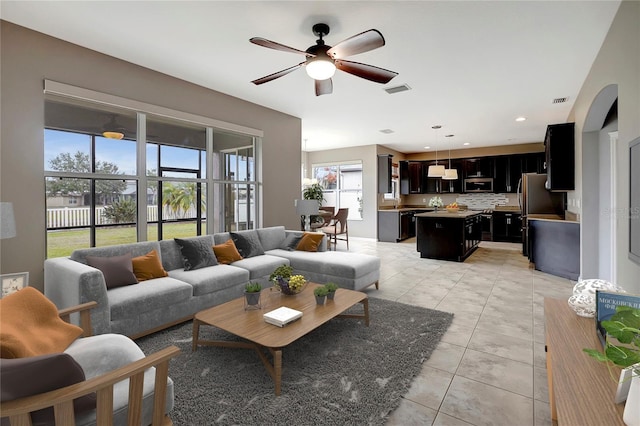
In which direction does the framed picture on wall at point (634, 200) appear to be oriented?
to the viewer's left

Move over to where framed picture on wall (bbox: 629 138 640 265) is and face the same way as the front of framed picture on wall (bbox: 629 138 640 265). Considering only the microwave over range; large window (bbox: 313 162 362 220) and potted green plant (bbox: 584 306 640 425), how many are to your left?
1

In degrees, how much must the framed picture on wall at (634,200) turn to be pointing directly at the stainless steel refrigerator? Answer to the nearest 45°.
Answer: approximately 90° to its right

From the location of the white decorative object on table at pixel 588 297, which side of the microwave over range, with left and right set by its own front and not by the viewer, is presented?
front

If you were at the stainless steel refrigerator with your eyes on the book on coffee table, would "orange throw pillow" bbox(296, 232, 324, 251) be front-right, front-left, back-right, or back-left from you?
front-right

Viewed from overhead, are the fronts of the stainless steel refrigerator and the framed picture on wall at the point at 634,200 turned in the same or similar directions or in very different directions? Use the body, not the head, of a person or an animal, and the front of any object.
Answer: same or similar directions

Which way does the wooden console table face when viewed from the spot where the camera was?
facing to the left of the viewer

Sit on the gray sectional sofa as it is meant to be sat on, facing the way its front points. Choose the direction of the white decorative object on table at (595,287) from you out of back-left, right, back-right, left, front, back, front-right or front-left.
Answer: front

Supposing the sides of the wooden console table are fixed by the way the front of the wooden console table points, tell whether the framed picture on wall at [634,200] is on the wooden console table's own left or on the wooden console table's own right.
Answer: on the wooden console table's own right

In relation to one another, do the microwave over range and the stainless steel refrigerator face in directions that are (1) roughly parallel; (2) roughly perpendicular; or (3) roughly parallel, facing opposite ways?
roughly perpendicular

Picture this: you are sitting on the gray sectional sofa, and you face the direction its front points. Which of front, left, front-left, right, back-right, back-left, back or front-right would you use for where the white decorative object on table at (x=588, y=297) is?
front

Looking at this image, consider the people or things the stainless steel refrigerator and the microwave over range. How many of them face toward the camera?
1

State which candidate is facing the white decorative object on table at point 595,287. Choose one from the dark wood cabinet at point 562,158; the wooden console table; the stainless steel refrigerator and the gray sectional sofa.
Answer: the gray sectional sofa

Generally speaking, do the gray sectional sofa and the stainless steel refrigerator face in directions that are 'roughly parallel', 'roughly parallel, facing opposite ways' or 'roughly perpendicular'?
roughly parallel, facing opposite ways

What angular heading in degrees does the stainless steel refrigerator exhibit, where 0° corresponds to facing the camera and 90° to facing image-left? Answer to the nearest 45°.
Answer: approximately 90°

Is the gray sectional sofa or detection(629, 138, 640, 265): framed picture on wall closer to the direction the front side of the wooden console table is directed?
the gray sectional sofa

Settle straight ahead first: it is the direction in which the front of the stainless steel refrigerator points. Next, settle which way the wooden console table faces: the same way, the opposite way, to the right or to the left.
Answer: the same way

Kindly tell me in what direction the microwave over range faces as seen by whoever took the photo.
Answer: facing the viewer
